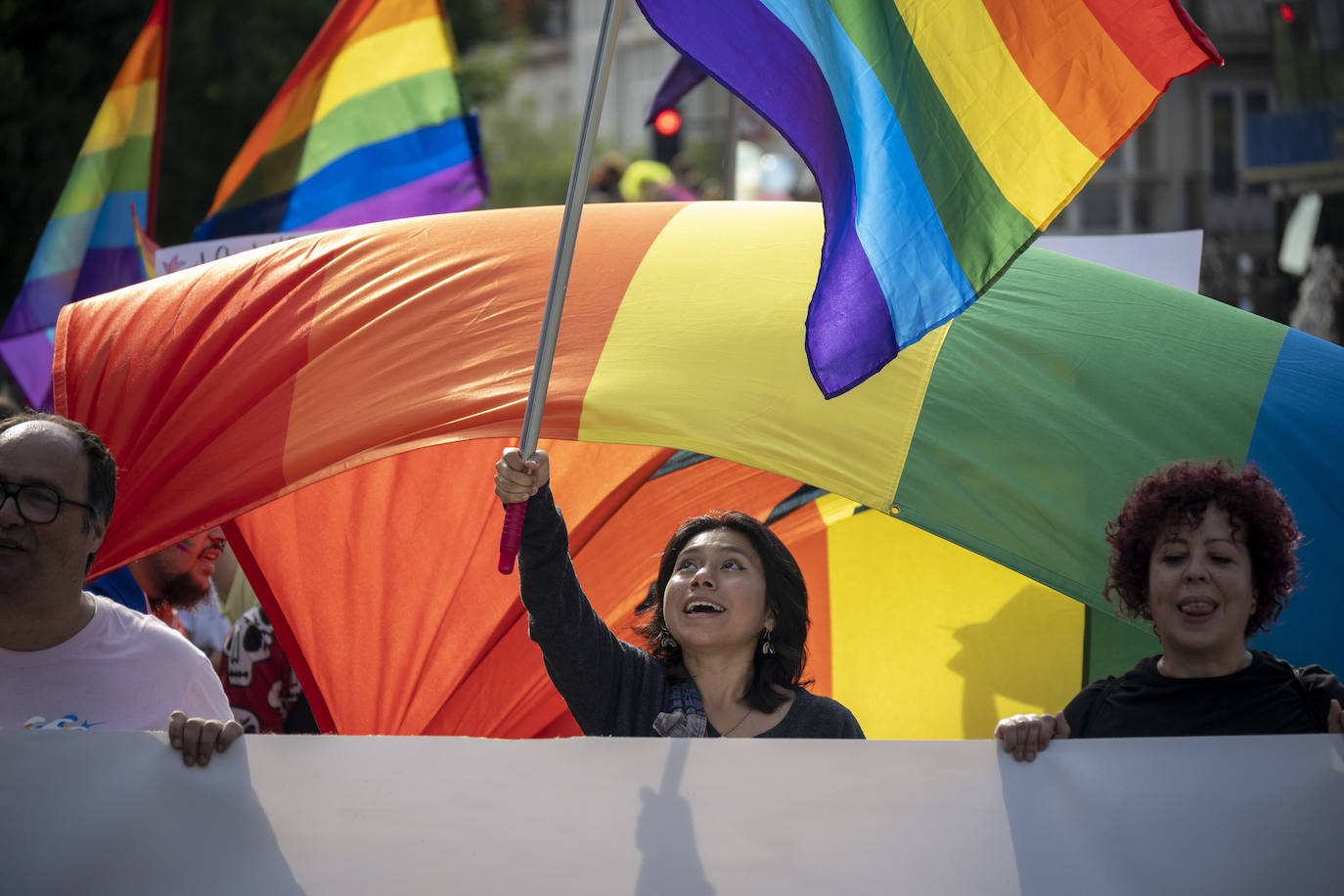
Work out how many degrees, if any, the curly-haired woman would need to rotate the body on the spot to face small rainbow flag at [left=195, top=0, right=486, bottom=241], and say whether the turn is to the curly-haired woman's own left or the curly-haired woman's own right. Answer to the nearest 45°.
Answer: approximately 135° to the curly-haired woman's own right

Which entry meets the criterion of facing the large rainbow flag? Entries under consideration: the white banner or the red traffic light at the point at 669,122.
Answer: the red traffic light

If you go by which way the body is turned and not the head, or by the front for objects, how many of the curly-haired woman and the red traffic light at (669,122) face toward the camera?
2

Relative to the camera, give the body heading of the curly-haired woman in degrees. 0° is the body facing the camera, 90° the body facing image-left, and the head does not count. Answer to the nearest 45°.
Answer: approximately 0°

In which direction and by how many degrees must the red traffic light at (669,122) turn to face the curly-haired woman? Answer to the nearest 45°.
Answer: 0° — it already faces them

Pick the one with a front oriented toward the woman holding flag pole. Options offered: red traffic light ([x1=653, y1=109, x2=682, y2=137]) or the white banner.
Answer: the red traffic light

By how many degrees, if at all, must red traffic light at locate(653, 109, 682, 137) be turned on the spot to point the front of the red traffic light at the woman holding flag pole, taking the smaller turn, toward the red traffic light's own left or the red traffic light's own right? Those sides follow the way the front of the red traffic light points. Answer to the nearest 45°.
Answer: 0° — it already faces them

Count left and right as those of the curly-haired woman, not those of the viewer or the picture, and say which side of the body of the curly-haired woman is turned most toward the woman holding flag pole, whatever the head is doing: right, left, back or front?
right

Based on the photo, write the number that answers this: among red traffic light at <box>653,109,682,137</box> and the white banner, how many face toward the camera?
2
